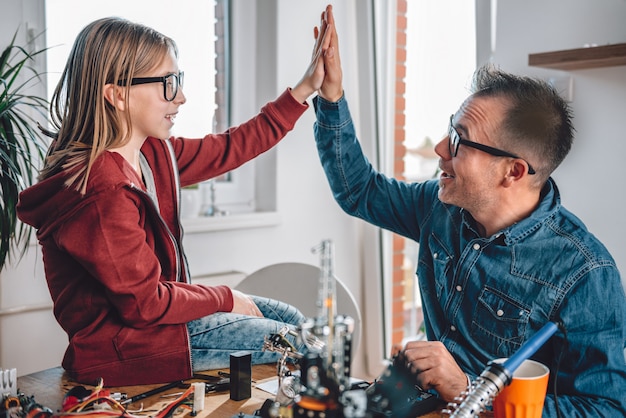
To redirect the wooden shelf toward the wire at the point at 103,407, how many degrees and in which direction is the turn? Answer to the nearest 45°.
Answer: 0° — it already faces it

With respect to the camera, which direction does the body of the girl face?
to the viewer's right

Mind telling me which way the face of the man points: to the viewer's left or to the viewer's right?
to the viewer's left

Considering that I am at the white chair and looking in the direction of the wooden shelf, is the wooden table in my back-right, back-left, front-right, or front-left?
back-right

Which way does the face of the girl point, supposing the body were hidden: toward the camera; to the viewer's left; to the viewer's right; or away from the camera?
to the viewer's right

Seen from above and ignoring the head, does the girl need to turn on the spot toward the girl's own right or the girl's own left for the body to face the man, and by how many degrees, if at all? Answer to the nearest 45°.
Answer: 0° — they already face them

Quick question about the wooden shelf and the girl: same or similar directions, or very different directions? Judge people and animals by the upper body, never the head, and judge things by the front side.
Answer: very different directions

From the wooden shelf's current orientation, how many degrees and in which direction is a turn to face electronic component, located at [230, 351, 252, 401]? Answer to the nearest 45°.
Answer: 0° — it already faces it

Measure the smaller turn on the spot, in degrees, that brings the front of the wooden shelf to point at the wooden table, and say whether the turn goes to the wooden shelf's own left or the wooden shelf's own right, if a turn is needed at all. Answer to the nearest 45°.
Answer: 0° — it already faces it

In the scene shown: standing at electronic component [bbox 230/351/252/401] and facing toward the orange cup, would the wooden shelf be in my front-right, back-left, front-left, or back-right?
front-left
